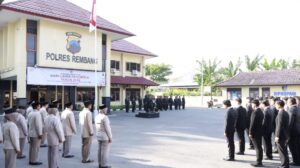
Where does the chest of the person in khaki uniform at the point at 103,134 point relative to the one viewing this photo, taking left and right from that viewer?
facing away from the viewer and to the right of the viewer

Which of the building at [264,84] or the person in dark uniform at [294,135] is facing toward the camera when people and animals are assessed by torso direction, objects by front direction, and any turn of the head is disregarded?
the building

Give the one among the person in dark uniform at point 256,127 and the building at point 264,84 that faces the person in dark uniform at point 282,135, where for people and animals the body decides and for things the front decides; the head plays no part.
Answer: the building

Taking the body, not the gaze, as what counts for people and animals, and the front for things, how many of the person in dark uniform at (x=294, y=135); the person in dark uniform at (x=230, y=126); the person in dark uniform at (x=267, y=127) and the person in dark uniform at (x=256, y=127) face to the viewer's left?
4

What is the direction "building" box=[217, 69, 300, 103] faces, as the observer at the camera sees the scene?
facing the viewer

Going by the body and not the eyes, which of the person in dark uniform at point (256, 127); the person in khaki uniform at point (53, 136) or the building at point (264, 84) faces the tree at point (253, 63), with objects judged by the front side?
the person in khaki uniform

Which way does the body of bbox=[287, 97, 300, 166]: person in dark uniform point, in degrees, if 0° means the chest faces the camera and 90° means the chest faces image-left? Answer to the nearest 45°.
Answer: approximately 90°

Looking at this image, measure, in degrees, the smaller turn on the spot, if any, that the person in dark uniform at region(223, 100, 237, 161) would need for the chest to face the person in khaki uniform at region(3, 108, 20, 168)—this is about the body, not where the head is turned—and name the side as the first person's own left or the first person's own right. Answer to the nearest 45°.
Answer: approximately 45° to the first person's own left

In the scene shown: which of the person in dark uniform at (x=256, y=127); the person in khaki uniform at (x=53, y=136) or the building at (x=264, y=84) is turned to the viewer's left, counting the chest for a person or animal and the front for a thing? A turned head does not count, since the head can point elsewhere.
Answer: the person in dark uniform

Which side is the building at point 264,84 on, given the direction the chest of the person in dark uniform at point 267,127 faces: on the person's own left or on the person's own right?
on the person's own right

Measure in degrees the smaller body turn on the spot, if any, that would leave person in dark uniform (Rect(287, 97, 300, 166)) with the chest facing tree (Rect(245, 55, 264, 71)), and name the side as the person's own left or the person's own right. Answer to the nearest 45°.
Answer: approximately 90° to the person's own right

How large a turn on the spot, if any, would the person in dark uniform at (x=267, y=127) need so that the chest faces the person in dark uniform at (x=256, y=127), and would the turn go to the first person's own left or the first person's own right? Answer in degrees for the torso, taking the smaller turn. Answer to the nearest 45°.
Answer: approximately 45° to the first person's own left

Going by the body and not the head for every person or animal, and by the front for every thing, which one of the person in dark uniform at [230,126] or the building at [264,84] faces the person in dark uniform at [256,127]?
the building

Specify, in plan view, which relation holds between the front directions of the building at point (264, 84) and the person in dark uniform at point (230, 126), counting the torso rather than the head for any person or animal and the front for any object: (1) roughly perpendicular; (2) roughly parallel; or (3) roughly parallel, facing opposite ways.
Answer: roughly perpendicular

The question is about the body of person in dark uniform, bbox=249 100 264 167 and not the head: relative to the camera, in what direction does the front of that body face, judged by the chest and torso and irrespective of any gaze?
to the viewer's left

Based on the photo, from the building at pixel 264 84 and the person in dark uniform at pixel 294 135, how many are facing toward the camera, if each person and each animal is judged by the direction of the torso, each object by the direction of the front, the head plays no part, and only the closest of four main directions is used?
1

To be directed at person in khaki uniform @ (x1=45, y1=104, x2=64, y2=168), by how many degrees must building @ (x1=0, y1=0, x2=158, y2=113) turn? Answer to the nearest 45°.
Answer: approximately 45° to its right

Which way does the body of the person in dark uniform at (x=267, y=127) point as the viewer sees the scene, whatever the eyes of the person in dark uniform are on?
to the viewer's left

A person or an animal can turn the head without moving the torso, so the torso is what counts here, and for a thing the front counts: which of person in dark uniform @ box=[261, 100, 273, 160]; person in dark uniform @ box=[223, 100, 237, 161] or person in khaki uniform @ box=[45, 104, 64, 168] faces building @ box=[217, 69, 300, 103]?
the person in khaki uniform

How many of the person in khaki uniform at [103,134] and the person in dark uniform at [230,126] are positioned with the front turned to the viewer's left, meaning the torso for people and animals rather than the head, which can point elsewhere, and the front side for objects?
1
